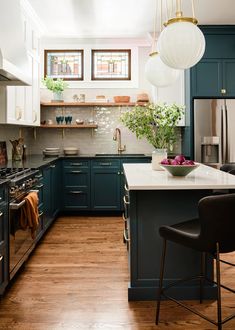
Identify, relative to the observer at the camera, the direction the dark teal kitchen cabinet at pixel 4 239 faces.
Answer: facing to the right of the viewer

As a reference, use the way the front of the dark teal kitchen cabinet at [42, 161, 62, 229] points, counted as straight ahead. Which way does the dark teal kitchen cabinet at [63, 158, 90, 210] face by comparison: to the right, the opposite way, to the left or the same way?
to the right

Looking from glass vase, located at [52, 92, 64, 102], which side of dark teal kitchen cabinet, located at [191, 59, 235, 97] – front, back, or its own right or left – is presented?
right

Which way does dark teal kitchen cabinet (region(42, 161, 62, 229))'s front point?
to the viewer's right

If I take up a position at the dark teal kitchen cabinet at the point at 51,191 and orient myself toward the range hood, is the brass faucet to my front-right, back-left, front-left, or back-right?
back-left

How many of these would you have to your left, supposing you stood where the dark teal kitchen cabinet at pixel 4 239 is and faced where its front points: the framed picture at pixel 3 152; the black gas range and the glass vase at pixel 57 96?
3

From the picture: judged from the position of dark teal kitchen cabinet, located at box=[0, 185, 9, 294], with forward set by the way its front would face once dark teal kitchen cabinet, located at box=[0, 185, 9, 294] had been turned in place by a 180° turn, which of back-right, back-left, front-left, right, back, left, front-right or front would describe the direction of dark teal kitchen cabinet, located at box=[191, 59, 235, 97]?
back-right

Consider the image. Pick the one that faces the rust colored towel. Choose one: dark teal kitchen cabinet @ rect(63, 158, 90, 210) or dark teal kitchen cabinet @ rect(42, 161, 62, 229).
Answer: dark teal kitchen cabinet @ rect(63, 158, 90, 210)

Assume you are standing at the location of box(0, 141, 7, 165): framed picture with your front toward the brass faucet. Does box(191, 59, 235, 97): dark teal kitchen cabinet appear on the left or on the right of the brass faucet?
right

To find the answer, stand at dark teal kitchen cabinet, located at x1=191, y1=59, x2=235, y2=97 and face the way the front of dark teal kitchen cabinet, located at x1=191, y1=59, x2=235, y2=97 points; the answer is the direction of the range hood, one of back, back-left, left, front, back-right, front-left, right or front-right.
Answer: front-right

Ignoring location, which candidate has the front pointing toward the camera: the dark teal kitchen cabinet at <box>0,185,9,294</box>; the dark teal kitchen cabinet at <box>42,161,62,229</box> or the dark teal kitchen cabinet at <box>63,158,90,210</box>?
the dark teal kitchen cabinet at <box>63,158,90,210</box>

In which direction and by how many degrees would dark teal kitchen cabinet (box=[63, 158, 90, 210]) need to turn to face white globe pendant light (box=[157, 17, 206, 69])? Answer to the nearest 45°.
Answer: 0° — it already faces it

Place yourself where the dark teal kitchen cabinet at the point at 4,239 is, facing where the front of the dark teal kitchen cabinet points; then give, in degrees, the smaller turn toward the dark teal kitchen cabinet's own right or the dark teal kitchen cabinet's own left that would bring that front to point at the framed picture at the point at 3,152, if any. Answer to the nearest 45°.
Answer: approximately 90° to the dark teal kitchen cabinet's own left

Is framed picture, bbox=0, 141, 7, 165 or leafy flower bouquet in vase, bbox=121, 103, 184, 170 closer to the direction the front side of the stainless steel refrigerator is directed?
the leafy flower bouquet in vase
